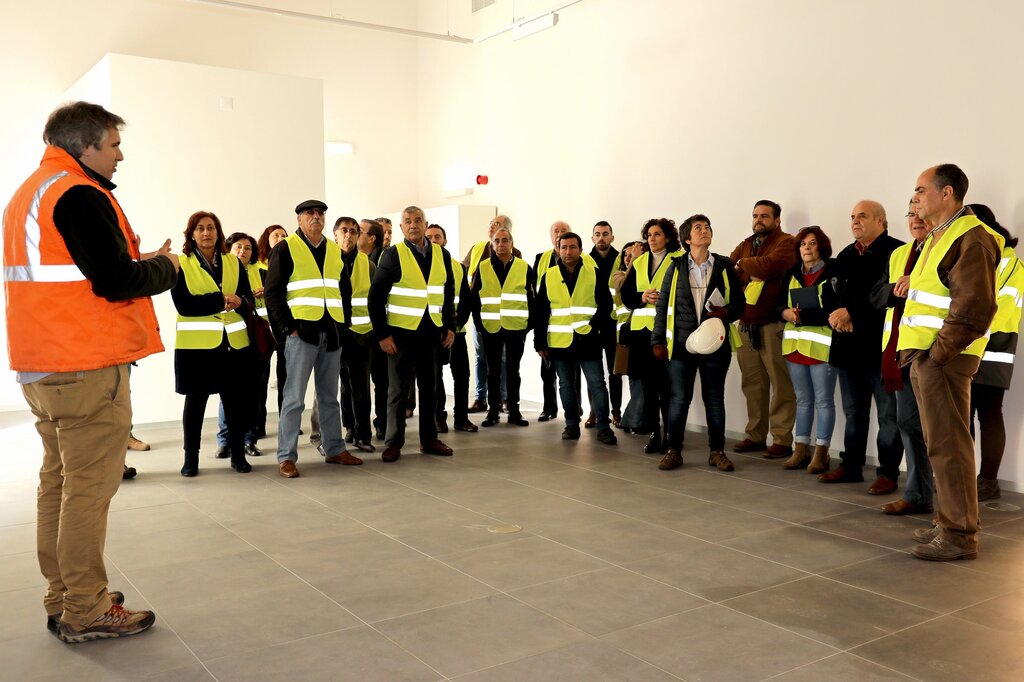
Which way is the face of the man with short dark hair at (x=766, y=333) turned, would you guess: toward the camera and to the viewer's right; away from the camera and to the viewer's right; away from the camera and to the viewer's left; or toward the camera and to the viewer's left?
toward the camera and to the viewer's left

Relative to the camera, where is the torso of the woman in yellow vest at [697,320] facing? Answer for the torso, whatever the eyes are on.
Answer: toward the camera

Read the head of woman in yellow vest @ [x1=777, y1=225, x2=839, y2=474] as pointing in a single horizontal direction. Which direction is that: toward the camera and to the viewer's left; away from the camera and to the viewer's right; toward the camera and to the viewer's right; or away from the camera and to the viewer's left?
toward the camera and to the viewer's left

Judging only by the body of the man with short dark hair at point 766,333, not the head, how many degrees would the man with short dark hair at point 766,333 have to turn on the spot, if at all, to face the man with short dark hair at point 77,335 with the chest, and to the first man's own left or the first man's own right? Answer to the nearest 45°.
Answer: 0° — they already face them

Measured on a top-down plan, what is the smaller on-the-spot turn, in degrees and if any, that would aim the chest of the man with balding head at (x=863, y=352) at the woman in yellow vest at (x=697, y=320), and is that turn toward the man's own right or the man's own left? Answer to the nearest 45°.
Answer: approximately 45° to the man's own right

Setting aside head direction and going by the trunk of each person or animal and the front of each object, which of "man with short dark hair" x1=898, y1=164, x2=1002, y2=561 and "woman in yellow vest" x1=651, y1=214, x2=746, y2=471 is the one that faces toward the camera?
the woman in yellow vest

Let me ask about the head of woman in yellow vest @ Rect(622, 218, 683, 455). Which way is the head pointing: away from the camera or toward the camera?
toward the camera

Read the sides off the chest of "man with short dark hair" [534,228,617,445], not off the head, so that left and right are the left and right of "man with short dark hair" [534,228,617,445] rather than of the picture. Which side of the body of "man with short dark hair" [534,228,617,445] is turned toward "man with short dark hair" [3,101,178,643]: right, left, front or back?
front

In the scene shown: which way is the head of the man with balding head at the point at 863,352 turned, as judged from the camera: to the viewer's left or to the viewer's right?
to the viewer's left

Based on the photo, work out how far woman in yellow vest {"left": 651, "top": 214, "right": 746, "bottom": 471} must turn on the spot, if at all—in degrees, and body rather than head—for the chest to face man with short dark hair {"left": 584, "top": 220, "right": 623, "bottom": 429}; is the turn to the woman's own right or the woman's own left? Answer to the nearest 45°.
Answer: approximately 135° to the woman's own right

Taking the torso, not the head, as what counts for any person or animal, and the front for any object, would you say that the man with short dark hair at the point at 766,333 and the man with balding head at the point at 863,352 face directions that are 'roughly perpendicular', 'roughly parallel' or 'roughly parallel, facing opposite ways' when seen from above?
roughly parallel

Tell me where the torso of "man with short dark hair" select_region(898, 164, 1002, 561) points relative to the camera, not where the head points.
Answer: to the viewer's left

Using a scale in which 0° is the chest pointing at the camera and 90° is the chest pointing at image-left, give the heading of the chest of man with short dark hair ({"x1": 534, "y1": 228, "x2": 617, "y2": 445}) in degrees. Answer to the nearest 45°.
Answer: approximately 0°

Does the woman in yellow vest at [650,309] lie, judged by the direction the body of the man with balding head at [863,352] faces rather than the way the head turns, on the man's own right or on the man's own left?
on the man's own right

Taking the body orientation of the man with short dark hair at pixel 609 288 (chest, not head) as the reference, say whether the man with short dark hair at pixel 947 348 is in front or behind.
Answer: in front
